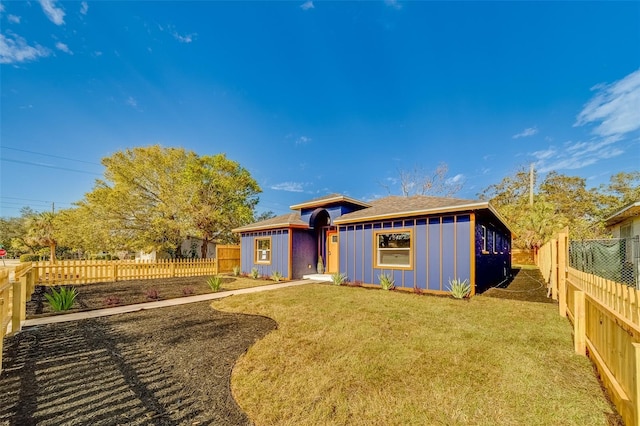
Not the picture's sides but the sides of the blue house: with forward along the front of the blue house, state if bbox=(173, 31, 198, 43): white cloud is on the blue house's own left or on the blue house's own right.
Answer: on the blue house's own right

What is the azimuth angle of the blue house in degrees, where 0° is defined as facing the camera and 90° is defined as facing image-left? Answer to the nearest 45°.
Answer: approximately 45°

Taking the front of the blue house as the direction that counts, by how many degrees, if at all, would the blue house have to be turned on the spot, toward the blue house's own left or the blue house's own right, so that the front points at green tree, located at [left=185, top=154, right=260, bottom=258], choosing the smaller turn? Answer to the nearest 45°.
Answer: approximately 90° to the blue house's own right

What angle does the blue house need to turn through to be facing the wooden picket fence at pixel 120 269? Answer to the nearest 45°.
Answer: approximately 45° to its right
